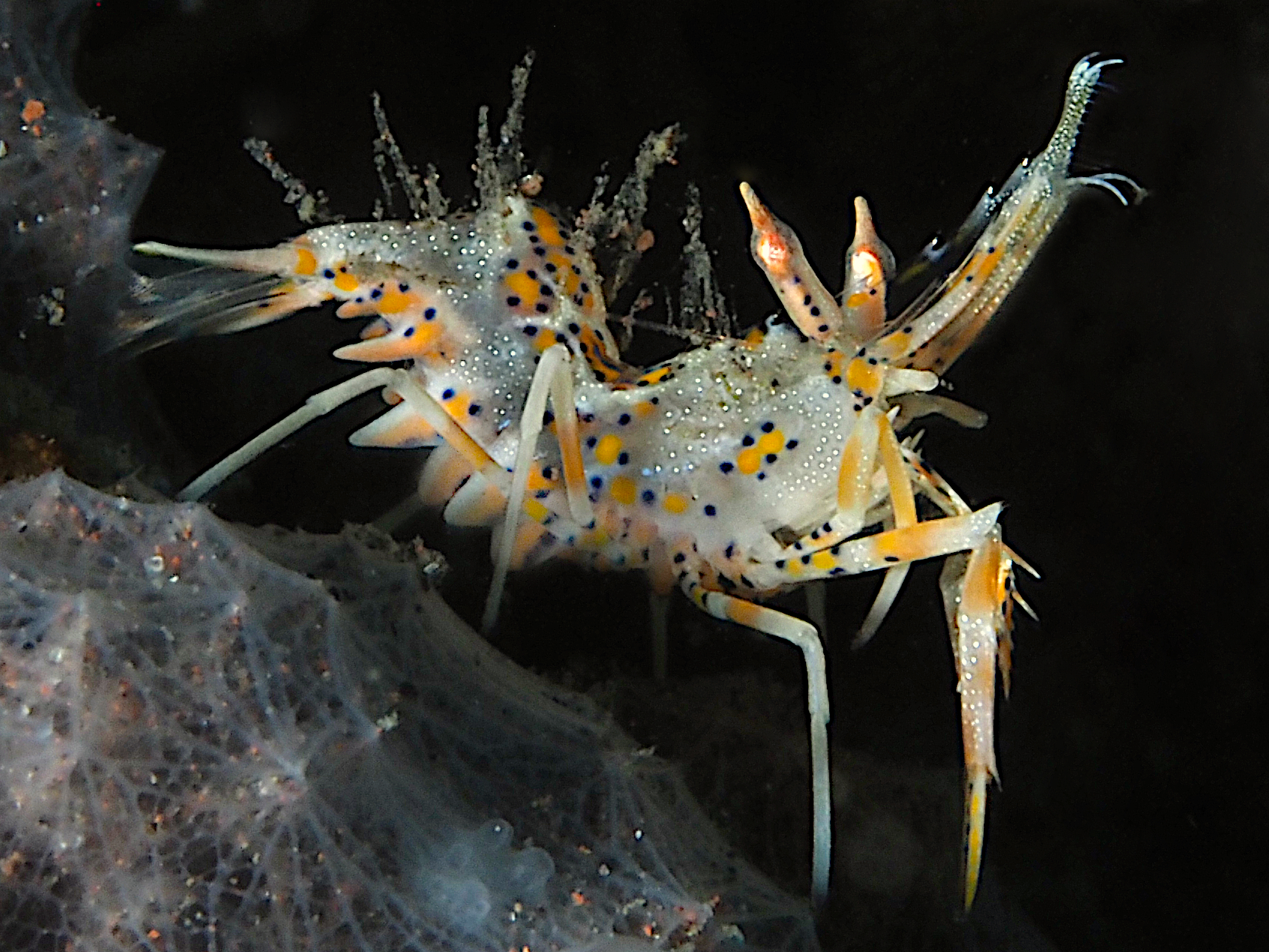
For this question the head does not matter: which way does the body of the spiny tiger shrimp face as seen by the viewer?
to the viewer's right
